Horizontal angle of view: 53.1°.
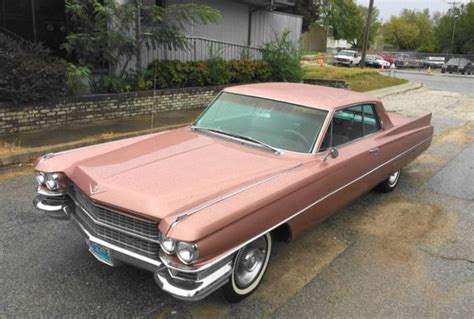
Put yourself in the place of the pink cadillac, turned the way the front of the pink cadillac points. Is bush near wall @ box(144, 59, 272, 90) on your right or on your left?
on your right

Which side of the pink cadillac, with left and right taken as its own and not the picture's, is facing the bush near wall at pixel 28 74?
right

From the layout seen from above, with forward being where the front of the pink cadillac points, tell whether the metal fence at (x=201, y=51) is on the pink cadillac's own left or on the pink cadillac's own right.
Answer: on the pink cadillac's own right

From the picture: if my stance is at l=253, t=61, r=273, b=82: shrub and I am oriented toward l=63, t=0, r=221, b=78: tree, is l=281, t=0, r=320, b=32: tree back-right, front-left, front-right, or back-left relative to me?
back-right

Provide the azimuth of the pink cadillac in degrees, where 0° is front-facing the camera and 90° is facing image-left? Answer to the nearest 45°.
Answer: approximately 45°

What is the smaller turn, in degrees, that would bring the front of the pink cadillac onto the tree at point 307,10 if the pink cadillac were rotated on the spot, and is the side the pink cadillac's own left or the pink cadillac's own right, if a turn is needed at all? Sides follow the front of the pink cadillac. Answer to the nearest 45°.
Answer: approximately 135° to the pink cadillac's own right

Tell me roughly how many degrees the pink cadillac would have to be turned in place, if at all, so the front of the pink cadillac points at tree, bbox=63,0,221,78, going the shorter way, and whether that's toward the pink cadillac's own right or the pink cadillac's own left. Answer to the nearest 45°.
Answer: approximately 135° to the pink cadillac's own right

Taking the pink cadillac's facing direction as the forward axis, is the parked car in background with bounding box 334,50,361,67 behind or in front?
behind

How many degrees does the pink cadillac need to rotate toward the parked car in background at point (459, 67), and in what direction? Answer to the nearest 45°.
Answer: approximately 180°

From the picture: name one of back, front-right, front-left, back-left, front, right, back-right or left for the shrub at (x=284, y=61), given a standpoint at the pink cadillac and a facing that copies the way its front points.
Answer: back-right

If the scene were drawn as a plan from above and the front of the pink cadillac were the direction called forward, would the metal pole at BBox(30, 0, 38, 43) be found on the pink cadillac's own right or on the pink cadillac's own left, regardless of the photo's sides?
on the pink cadillac's own right
